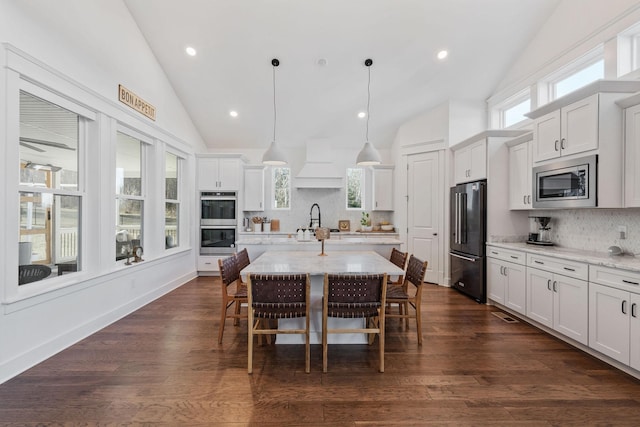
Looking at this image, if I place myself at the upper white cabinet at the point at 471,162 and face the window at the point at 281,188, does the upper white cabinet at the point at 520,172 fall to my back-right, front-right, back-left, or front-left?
back-left

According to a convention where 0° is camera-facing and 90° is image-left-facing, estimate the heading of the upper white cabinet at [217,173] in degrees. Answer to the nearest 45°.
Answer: approximately 0°

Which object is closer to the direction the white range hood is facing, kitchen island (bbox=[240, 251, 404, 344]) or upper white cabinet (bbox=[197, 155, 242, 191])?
the kitchen island

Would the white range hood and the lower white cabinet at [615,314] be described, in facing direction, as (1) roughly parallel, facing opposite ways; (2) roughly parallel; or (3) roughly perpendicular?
roughly perpendicular

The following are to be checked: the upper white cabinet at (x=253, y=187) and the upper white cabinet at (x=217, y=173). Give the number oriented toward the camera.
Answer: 2

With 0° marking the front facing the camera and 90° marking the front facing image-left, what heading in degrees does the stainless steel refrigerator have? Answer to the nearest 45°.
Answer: approximately 45°

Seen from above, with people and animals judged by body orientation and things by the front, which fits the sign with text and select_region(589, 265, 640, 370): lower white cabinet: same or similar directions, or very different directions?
very different directions

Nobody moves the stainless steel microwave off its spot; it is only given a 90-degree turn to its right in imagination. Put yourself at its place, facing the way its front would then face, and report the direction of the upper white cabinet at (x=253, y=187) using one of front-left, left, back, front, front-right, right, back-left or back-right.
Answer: front-left

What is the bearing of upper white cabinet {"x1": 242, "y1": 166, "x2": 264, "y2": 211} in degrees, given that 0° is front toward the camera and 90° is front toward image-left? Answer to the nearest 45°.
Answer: approximately 0°
